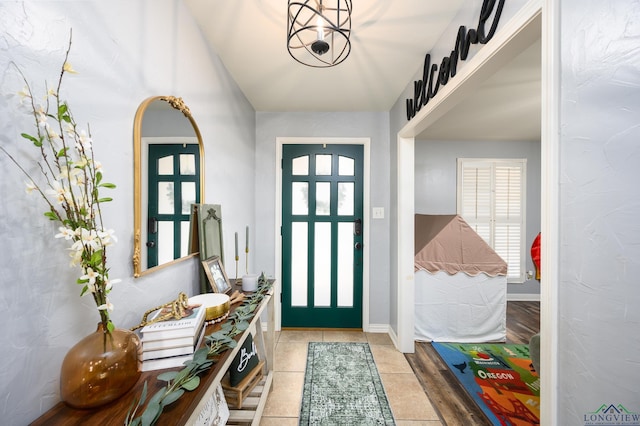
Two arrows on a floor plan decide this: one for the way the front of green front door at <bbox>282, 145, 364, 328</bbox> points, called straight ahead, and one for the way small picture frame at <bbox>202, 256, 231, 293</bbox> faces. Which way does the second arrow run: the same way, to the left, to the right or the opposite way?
to the left

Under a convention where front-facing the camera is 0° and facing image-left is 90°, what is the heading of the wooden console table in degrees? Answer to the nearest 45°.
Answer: approximately 315°

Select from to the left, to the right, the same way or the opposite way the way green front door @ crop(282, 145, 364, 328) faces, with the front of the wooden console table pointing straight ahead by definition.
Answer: to the right

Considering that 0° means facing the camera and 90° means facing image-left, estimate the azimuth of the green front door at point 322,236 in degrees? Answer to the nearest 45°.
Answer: approximately 0°

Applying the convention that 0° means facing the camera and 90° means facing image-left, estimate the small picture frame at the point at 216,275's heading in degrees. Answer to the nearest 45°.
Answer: approximately 315°

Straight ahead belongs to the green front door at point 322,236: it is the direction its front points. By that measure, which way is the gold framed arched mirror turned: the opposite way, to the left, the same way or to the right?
to the left
